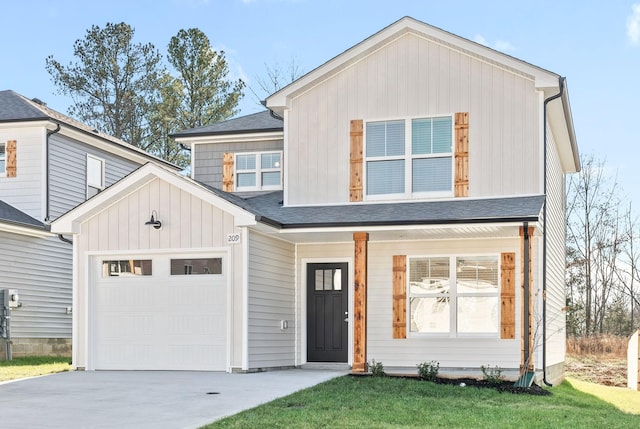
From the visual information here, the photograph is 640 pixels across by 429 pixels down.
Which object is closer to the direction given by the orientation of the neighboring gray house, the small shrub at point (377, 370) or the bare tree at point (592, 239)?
the small shrub

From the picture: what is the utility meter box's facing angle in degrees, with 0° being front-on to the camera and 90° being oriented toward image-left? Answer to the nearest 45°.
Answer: approximately 315°

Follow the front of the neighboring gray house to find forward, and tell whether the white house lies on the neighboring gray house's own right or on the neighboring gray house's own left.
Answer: on the neighboring gray house's own left

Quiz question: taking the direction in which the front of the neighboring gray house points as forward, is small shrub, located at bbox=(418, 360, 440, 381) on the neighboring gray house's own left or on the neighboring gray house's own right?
on the neighboring gray house's own left

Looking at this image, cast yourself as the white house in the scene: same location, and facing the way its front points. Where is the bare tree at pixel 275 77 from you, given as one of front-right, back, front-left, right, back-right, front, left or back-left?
back

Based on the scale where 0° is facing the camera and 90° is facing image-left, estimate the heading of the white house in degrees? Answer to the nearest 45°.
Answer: approximately 0°

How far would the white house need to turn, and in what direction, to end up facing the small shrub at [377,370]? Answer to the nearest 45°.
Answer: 0° — it already faces it

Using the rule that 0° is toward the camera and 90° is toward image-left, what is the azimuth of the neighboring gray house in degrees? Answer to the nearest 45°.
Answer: approximately 45°

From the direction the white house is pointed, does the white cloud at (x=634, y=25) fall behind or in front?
behind
